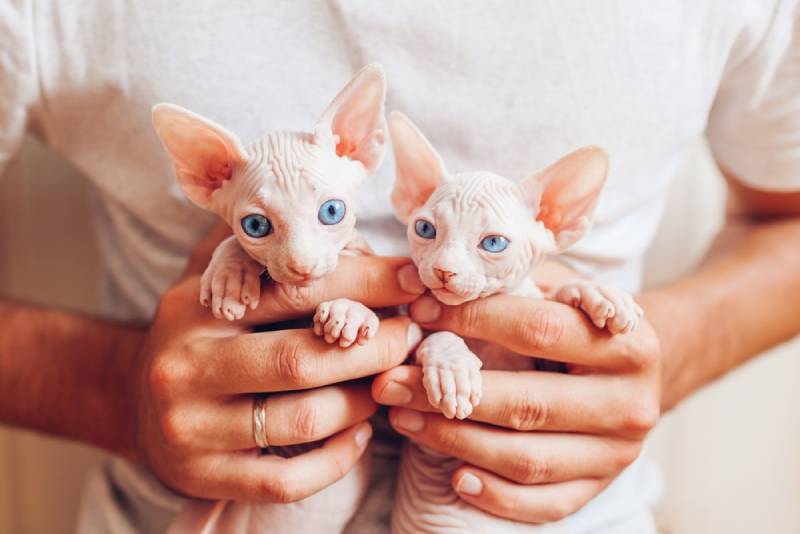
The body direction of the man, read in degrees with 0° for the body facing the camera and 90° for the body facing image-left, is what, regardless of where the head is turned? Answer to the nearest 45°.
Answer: approximately 0°
